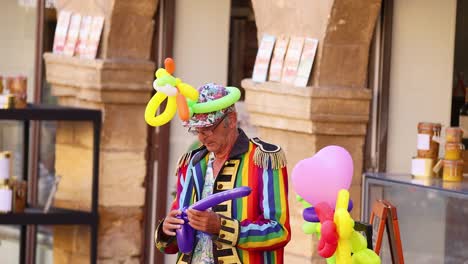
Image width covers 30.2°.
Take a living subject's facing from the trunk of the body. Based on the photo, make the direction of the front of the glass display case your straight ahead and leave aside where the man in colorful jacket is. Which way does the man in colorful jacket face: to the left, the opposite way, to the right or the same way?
the same way

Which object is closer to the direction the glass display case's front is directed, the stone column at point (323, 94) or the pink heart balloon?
the pink heart balloon

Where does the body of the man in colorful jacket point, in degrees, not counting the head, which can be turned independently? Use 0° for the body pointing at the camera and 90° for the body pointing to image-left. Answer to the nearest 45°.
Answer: approximately 45°

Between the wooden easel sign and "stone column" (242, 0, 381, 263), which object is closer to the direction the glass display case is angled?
the wooden easel sign

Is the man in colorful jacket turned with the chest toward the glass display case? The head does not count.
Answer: no

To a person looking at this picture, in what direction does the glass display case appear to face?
facing the viewer and to the left of the viewer

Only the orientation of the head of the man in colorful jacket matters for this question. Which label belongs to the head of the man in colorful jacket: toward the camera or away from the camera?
toward the camera

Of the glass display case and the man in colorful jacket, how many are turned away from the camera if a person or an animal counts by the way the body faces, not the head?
0

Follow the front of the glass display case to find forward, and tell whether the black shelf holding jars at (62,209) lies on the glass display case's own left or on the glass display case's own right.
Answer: on the glass display case's own right

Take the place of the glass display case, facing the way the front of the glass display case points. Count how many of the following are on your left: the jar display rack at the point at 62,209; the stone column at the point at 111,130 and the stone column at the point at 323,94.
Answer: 0

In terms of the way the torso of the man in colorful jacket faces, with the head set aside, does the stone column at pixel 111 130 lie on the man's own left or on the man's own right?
on the man's own right

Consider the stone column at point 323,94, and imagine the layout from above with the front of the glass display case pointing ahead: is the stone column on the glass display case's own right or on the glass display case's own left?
on the glass display case's own right

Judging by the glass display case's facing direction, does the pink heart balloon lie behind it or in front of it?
in front

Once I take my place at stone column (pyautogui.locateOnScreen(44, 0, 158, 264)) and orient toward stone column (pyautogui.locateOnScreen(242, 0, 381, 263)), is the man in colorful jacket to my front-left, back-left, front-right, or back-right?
front-right
